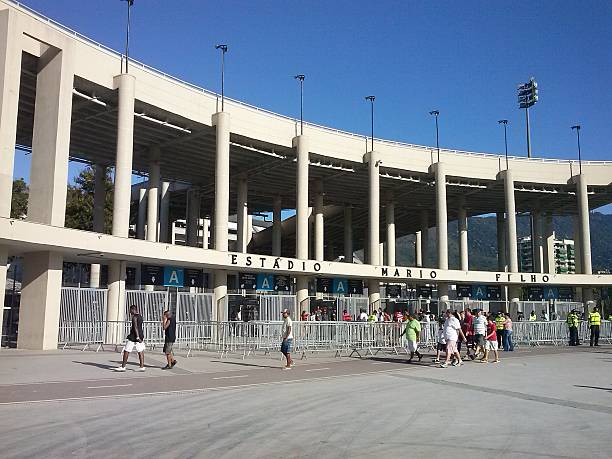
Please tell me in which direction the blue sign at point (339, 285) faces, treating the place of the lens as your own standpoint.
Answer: facing the viewer

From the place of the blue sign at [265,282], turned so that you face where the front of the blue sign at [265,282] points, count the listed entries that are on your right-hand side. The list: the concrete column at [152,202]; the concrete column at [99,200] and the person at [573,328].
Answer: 2

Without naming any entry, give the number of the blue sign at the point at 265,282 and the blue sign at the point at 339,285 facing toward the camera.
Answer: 2

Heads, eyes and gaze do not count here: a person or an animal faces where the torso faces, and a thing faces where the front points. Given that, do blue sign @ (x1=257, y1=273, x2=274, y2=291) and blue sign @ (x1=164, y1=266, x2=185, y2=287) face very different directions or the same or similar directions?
same or similar directions

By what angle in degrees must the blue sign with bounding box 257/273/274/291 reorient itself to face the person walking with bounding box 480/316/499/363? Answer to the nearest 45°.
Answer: approximately 45° to its left

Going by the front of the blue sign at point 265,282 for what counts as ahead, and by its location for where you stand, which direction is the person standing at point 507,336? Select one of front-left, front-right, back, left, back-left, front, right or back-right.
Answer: front-left

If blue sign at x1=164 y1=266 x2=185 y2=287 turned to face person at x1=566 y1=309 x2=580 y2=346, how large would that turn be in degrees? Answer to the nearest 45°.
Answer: approximately 90° to its left

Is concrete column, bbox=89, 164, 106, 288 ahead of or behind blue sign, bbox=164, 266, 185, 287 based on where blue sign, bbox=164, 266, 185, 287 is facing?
behind

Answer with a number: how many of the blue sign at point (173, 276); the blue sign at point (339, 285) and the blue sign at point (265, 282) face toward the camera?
3

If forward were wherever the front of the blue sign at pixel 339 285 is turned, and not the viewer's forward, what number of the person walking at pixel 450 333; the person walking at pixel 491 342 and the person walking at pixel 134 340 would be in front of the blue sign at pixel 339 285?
3

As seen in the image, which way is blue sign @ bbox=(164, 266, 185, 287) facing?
toward the camera

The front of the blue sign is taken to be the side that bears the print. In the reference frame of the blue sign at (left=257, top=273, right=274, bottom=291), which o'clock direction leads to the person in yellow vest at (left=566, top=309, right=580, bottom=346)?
The person in yellow vest is roughly at 10 o'clock from the blue sign.

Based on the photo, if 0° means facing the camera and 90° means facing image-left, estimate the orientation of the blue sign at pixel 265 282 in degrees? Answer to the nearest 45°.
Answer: approximately 0°

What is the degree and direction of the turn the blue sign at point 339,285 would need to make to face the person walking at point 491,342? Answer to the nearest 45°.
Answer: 0° — it already faces them

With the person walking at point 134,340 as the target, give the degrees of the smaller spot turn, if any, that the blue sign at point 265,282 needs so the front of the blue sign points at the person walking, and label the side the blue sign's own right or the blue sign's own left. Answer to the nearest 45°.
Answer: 0° — it already faces them

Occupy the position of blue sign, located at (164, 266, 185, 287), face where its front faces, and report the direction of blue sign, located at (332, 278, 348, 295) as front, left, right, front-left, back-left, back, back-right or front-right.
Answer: back-left
